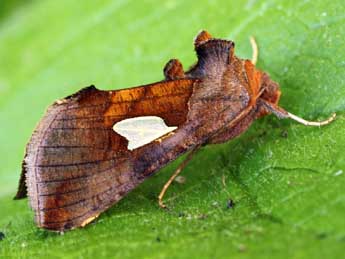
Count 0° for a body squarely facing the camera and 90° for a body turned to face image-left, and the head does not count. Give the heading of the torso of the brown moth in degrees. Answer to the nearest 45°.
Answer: approximately 270°
